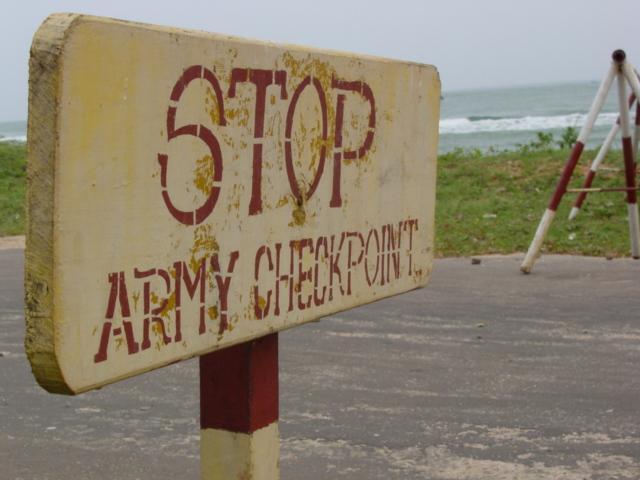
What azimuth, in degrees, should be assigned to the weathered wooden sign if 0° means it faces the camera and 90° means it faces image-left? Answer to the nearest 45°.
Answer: approximately 315°
